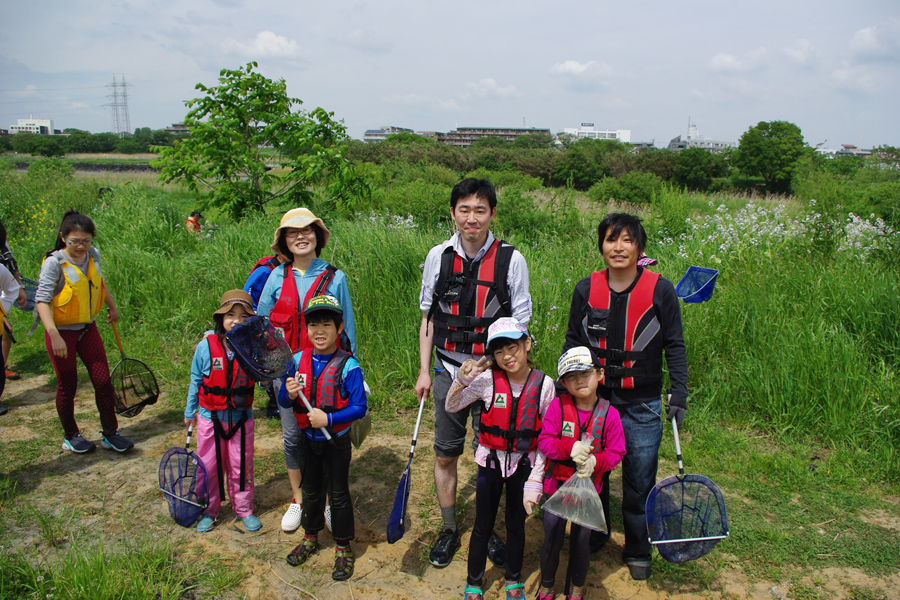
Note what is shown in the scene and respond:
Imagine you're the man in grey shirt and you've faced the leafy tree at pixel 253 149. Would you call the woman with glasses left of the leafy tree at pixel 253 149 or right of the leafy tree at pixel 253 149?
left

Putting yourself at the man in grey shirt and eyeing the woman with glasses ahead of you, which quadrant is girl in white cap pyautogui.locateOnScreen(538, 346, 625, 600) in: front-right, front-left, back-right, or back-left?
back-left

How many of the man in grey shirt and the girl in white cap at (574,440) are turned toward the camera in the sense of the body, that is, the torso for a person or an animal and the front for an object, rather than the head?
2
